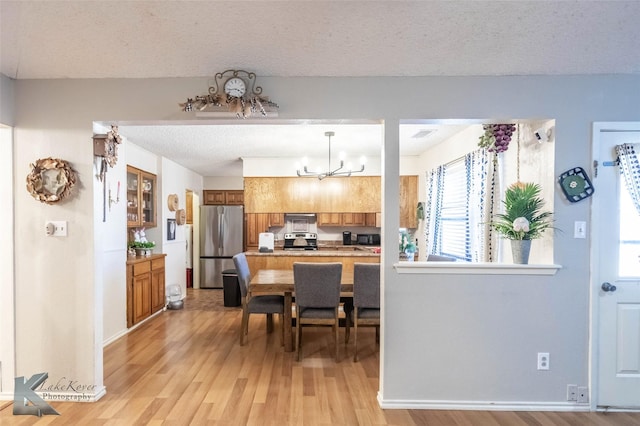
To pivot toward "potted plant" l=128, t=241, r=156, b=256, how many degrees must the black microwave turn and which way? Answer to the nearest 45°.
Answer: approximately 45° to its right

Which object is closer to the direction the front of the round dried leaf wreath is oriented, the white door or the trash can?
the white door

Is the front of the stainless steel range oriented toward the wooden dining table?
yes

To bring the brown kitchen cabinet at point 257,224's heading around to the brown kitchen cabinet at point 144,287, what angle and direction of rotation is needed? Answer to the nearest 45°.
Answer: approximately 45° to its right

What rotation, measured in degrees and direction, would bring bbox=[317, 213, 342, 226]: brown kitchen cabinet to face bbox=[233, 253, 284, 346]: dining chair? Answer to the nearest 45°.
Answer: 0° — it already faces it

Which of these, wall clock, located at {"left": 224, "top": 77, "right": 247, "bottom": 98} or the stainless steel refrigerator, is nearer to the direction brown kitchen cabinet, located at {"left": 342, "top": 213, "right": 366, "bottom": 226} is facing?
the wall clock

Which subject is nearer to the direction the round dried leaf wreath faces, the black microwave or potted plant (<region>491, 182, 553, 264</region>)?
the potted plant

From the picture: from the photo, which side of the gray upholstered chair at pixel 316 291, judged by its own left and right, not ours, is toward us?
back

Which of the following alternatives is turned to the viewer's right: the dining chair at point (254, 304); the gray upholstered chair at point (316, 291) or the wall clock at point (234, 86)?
the dining chair
